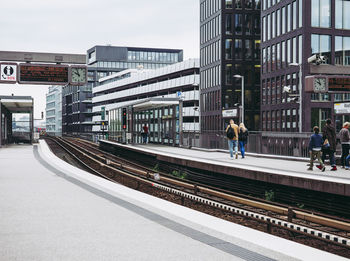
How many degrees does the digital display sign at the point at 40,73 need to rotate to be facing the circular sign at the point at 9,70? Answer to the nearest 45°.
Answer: approximately 135° to its right

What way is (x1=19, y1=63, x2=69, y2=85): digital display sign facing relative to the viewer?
toward the camera

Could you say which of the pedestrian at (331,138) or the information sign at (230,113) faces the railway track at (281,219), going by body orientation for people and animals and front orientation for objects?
the information sign

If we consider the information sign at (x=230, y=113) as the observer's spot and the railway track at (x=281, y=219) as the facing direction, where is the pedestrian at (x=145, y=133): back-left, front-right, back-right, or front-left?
back-right

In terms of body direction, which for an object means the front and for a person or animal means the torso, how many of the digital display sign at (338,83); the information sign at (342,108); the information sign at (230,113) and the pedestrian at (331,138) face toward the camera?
3

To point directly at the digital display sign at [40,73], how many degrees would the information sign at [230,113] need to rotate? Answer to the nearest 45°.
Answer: approximately 45° to its right

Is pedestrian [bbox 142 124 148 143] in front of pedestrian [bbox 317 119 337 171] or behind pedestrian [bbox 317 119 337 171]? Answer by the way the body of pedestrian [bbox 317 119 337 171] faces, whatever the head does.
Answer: in front

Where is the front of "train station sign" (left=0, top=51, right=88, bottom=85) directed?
toward the camera

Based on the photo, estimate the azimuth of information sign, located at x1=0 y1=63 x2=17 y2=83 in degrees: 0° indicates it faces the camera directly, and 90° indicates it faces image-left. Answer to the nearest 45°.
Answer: approximately 0°
